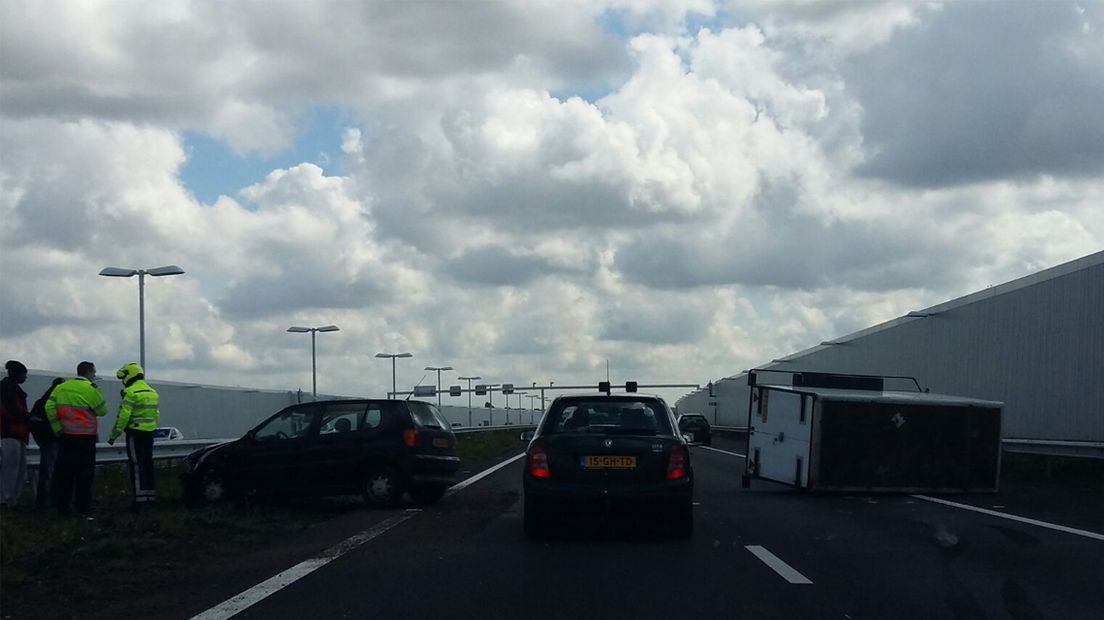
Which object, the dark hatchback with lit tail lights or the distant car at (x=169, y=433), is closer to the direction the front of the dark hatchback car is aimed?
the distant car

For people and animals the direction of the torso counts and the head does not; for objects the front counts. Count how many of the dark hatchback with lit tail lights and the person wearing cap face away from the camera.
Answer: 1

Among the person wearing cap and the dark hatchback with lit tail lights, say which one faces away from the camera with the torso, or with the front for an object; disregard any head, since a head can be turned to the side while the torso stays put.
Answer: the dark hatchback with lit tail lights

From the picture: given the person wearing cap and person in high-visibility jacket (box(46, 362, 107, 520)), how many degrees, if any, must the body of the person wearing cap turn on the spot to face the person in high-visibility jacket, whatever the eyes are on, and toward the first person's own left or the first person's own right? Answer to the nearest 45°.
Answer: approximately 45° to the first person's own right

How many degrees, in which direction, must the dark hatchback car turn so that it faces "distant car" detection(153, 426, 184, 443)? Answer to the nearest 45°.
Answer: approximately 45° to its right

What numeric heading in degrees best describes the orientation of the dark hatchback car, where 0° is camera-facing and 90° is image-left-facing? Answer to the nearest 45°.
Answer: approximately 135°

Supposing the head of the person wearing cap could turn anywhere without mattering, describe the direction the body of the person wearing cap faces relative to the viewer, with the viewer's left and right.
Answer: facing to the right of the viewer

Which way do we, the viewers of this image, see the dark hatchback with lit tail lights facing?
facing away from the viewer
